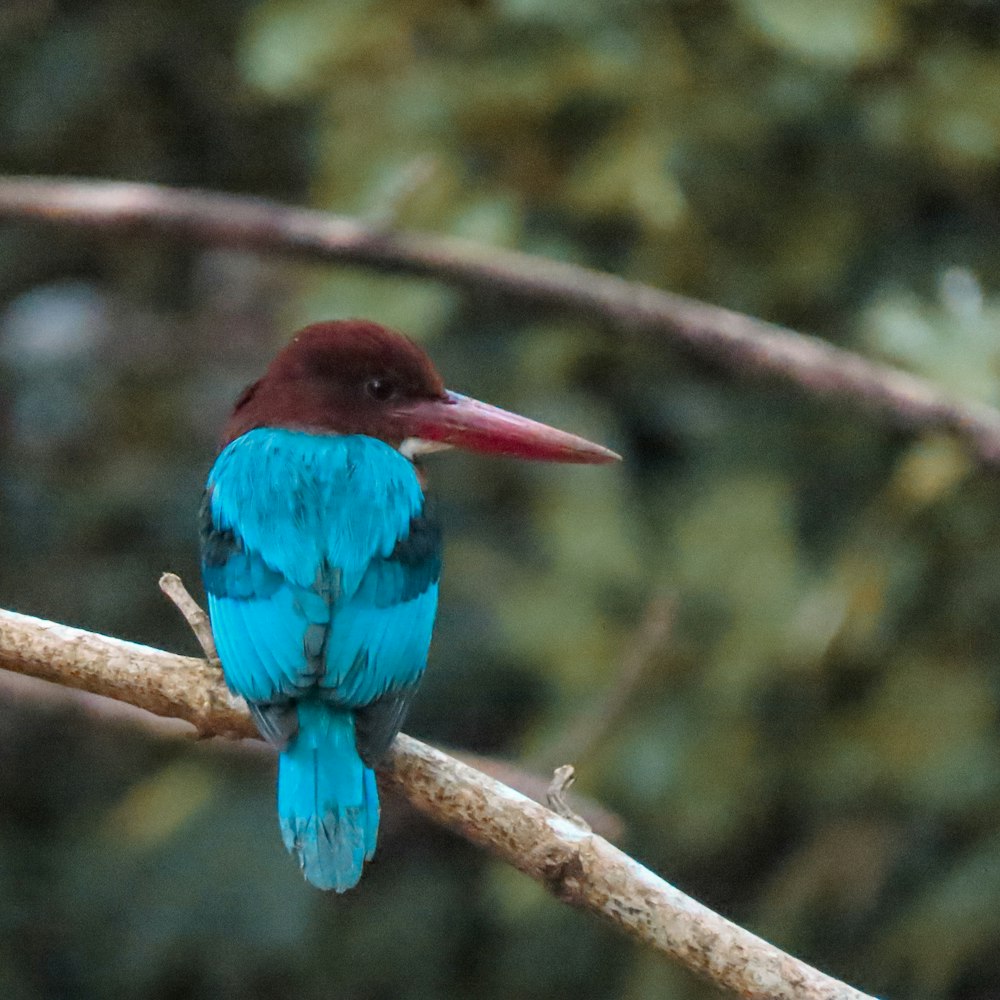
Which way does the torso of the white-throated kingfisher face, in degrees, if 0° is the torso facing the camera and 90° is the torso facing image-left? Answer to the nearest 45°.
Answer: approximately 180°

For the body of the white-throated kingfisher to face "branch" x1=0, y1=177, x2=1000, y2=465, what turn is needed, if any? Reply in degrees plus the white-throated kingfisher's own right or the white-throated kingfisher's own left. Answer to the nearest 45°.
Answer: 0° — it already faces it
